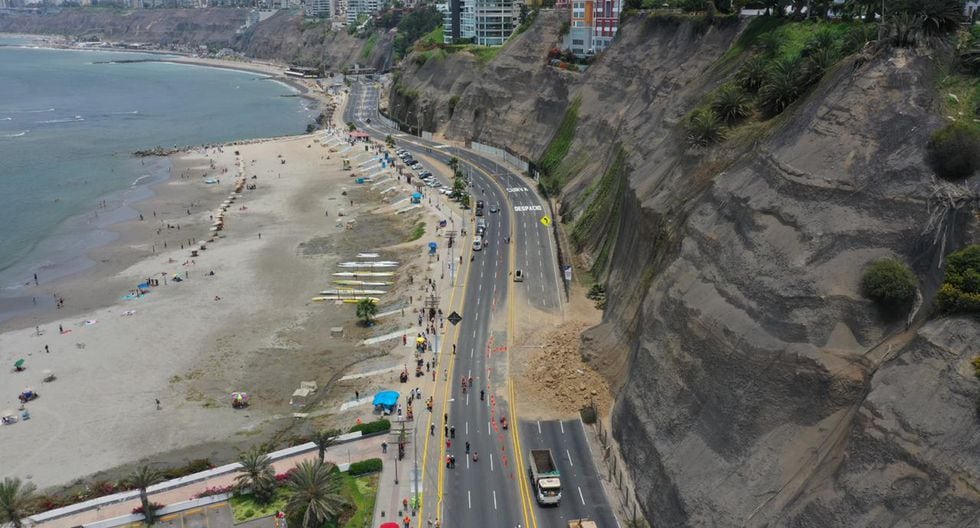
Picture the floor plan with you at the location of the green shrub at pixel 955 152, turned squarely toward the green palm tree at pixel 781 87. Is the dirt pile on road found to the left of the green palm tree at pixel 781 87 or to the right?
left

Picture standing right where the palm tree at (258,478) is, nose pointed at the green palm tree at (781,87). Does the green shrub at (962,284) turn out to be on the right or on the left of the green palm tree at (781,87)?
right

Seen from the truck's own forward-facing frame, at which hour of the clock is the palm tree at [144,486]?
The palm tree is roughly at 3 o'clock from the truck.

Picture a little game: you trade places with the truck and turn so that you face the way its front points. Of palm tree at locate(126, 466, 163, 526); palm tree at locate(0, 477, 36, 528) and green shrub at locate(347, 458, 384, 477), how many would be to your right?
3

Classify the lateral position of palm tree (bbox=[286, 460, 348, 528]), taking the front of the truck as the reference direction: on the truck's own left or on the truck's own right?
on the truck's own right

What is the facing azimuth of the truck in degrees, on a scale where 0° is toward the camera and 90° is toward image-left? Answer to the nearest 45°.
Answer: approximately 0°

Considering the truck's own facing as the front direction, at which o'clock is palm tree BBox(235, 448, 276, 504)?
The palm tree is roughly at 3 o'clock from the truck.

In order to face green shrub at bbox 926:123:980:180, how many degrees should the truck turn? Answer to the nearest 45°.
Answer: approximately 90° to its left

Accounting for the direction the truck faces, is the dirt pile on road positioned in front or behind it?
behind

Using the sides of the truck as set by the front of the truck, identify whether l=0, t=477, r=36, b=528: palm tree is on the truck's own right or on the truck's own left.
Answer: on the truck's own right

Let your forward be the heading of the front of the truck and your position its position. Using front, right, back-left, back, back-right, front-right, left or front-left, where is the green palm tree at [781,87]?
back-left

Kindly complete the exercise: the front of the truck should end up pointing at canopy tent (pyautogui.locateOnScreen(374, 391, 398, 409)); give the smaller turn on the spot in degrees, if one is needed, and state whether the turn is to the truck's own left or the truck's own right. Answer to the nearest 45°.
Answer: approximately 135° to the truck's own right

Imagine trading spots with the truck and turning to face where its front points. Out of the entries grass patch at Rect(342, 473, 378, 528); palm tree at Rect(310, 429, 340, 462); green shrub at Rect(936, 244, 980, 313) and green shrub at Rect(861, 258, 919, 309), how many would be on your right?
2
